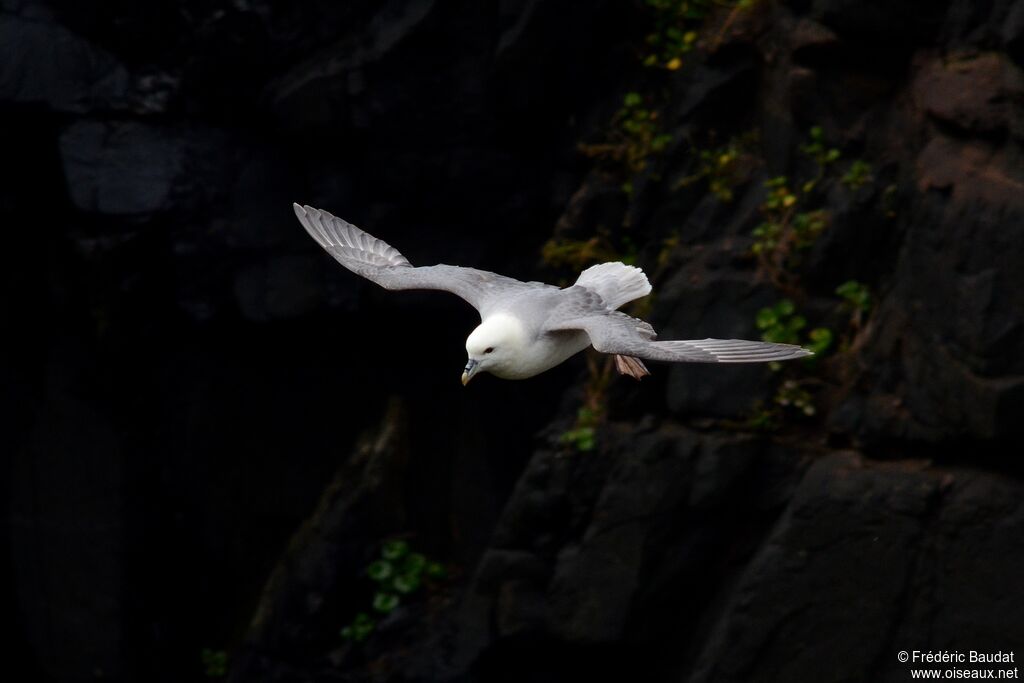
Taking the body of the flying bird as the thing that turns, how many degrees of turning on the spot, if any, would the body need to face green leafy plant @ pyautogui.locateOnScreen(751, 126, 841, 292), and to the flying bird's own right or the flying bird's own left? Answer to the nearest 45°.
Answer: approximately 180°

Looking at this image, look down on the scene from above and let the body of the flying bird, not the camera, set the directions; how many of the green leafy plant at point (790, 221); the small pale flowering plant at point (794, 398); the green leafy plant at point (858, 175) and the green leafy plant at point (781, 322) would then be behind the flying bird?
4

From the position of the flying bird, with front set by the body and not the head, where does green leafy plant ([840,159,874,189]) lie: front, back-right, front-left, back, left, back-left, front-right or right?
back

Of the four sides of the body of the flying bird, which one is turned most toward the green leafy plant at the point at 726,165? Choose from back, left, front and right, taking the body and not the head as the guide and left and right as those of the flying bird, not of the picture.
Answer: back

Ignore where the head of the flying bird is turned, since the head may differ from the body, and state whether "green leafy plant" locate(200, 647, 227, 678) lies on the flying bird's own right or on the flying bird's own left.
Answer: on the flying bird's own right

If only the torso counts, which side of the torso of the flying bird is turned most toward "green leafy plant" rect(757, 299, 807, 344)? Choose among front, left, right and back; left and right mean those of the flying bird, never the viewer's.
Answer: back

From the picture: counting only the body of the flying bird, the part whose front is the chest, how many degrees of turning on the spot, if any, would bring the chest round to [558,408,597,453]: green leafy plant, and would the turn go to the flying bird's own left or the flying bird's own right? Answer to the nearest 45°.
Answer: approximately 135° to the flying bird's own right

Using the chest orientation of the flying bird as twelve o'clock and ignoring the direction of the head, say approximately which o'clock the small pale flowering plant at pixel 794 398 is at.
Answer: The small pale flowering plant is roughly at 6 o'clock from the flying bird.

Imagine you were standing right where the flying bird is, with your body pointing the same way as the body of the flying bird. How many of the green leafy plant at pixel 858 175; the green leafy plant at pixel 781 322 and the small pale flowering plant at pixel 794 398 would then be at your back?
3

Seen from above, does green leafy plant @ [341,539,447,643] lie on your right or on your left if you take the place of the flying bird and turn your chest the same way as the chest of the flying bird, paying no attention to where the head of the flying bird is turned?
on your right
